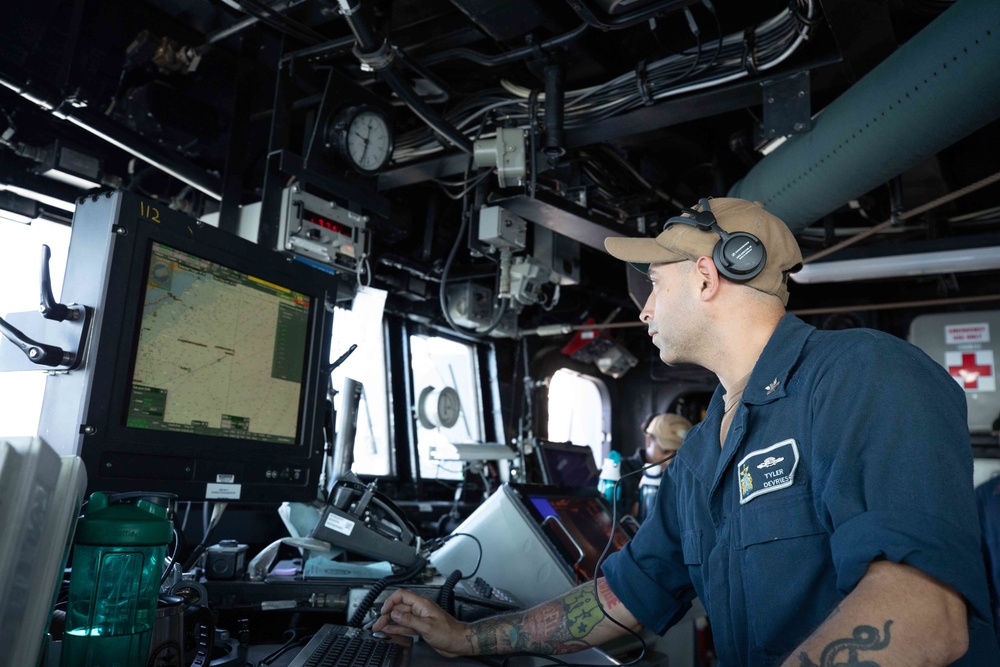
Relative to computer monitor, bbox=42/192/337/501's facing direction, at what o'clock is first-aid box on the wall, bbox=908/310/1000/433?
The first-aid box on the wall is roughly at 10 o'clock from the computer monitor.

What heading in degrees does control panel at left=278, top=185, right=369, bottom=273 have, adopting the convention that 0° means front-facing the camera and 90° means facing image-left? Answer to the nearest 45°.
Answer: approximately 315°

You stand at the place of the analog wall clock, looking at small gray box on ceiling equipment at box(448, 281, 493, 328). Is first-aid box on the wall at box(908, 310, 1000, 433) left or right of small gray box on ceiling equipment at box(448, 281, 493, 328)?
right

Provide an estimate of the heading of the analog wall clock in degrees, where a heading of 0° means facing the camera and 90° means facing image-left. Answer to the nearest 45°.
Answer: approximately 315°

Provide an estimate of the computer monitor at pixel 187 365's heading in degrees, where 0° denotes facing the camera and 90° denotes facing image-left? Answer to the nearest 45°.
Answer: approximately 315°

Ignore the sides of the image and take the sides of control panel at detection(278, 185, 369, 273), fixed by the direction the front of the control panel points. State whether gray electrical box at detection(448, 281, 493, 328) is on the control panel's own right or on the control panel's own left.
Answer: on the control panel's own left

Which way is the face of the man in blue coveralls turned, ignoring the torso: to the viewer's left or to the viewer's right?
to the viewer's left

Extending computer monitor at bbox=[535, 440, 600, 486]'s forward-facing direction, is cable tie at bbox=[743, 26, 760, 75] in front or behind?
in front

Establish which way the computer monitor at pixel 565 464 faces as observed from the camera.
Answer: facing the viewer and to the right of the viewer
